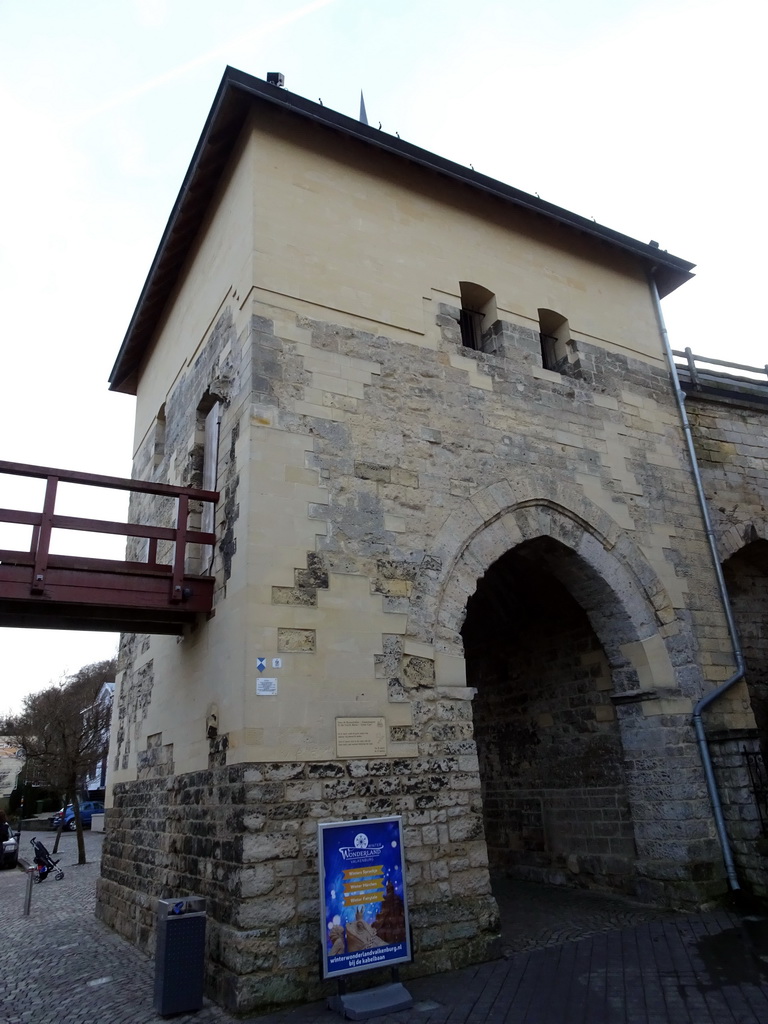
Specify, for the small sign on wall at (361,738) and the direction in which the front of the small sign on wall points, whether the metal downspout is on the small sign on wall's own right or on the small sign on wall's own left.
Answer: on the small sign on wall's own left

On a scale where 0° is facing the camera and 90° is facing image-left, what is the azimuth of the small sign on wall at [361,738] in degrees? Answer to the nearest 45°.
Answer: approximately 0°

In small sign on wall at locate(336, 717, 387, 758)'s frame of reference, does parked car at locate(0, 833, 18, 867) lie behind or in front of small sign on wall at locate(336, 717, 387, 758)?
behind

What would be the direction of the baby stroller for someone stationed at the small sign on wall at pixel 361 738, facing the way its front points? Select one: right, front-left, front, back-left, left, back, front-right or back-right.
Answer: back-right

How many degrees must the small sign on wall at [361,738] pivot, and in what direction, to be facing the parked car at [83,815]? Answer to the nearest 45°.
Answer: approximately 135° to its right
